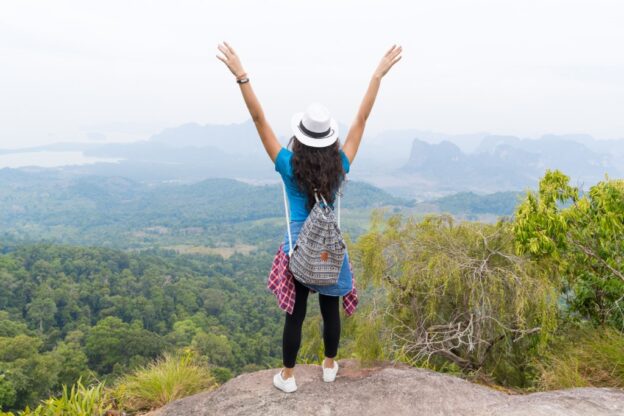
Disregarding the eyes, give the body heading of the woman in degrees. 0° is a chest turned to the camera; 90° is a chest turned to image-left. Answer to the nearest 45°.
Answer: approximately 180°

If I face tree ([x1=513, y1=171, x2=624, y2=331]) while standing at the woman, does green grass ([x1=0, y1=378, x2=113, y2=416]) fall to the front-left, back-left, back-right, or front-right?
back-left

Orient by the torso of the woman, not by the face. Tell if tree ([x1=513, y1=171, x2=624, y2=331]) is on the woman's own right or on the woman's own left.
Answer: on the woman's own right

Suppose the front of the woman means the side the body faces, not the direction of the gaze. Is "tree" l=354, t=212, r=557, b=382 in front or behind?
in front

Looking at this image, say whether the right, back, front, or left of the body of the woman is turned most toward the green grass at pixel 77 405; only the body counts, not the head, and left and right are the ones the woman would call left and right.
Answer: left

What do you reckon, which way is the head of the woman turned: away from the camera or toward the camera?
away from the camera

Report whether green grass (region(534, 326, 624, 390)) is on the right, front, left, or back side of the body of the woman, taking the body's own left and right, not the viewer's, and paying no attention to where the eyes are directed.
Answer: right
